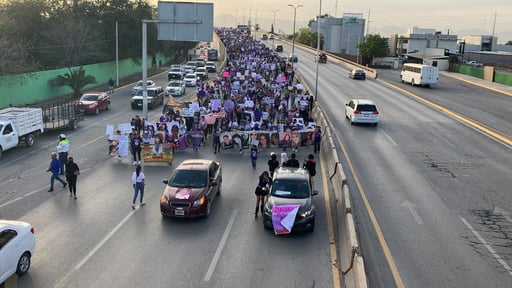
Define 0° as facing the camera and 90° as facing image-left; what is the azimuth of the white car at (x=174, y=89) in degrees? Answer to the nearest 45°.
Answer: approximately 45°

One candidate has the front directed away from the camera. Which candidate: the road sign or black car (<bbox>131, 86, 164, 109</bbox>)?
the road sign

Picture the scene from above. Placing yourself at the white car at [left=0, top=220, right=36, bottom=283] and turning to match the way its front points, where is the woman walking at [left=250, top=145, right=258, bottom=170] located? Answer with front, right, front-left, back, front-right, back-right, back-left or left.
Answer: back

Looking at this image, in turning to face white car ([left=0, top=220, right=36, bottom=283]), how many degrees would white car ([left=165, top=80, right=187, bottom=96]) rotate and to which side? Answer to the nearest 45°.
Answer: approximately 45° to its left

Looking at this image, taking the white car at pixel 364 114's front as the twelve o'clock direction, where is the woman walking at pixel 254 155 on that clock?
The woman walking is roughly at 8 o'clock from the white car.

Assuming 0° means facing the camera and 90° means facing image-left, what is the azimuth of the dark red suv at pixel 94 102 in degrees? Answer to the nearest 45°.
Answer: approximately 45°

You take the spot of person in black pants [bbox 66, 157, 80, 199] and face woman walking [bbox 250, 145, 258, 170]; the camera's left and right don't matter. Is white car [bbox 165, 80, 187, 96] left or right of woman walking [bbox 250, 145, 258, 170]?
left

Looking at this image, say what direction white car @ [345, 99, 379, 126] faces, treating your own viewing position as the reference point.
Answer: facing away from the viewer and to the left of the viewer

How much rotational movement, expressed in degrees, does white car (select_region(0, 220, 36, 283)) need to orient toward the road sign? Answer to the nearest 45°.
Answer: approximately 180°

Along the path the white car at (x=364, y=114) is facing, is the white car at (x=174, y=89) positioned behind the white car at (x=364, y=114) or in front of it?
in front

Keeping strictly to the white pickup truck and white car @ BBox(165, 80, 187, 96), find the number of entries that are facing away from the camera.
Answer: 0

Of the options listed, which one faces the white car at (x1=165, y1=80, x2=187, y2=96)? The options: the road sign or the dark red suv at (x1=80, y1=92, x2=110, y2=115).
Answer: the road sign

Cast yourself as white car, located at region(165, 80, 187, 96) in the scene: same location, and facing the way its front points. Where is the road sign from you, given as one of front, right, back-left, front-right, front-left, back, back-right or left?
front-left

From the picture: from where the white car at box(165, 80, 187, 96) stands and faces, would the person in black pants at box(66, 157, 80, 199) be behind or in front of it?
in front

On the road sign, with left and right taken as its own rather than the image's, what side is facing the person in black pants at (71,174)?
back
